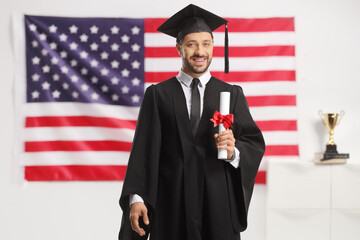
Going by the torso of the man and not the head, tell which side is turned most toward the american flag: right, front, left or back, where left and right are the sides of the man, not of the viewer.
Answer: back

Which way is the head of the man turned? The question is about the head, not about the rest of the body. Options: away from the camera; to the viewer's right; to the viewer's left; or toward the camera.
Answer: toward the camera

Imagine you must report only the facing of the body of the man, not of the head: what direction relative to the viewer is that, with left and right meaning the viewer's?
facing the viewer
